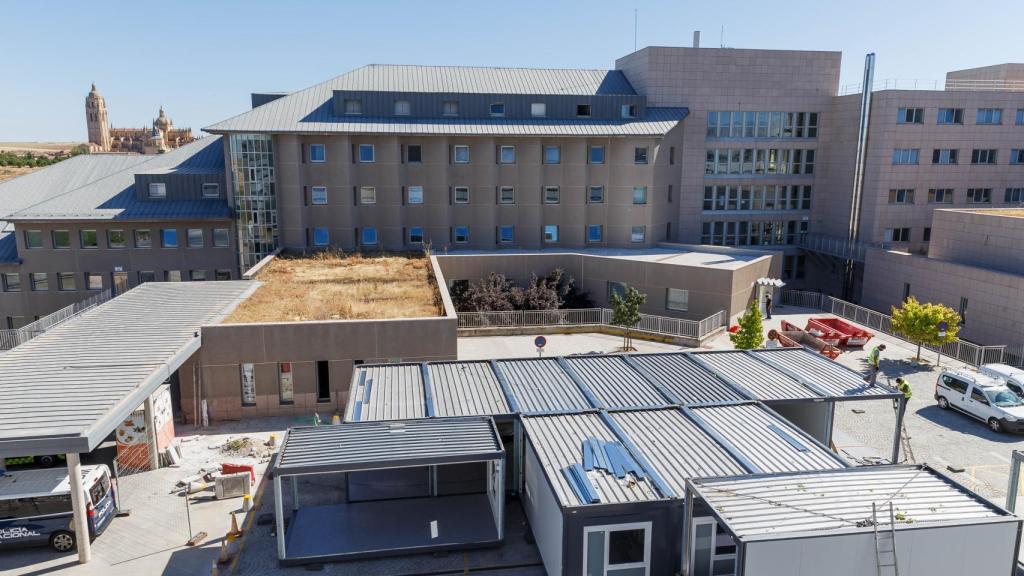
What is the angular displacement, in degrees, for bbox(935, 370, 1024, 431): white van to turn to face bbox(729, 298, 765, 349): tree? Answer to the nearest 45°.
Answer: approximately 135° to its right

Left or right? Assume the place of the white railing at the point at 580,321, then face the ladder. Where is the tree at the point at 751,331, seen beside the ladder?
left

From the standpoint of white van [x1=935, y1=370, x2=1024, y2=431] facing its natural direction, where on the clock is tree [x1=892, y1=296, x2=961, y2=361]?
The tree is roughly at 7 o'clock from the white van.

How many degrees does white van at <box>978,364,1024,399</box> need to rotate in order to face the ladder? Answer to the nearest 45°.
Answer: approximately 45° to its right

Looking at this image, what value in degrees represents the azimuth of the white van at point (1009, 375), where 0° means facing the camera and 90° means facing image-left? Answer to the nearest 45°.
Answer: approximately 315°

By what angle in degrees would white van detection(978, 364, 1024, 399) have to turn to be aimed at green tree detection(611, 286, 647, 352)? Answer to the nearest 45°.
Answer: approximately 135° to its right

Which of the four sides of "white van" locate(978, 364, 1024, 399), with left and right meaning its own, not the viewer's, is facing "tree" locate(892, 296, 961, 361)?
back

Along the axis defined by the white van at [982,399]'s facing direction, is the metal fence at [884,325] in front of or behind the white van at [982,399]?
behind

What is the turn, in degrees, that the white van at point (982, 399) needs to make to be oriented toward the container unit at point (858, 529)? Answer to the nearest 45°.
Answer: approximately 45° to its right

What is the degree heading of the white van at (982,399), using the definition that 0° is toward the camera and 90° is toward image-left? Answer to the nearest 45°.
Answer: approximately 315°

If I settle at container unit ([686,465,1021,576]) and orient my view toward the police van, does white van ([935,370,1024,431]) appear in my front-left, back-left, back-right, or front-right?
back-right
